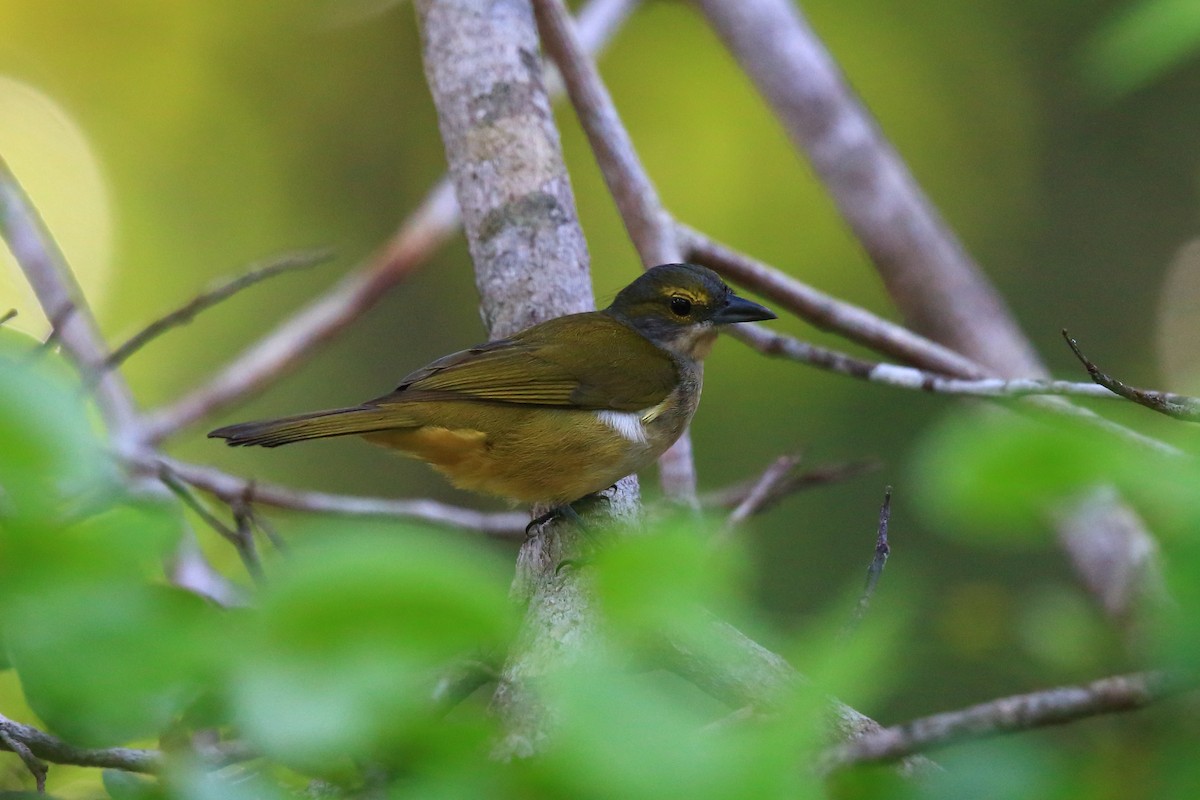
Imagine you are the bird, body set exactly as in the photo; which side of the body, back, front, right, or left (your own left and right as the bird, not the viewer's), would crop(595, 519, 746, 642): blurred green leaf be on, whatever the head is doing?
right

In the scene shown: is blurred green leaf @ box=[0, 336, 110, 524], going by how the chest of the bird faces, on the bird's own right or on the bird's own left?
on the bird's own right

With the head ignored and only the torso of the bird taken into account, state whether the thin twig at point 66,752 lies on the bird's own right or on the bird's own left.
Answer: on the bird's own right

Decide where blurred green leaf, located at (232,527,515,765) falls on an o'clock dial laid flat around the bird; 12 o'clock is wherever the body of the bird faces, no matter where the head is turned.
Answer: The blurred green leaf is roughly at 3 o'clock from the bird.

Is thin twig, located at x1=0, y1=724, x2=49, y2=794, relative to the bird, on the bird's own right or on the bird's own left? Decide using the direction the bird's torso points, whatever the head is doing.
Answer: on the bird's own right

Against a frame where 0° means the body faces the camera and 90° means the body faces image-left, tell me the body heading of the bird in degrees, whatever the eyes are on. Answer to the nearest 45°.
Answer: approximately 270°
